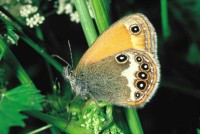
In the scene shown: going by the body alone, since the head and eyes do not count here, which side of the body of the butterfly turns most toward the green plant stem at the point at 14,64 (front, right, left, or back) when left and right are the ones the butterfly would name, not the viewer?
front

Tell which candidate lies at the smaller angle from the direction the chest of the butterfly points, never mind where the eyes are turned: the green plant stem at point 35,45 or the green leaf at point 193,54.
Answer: the green plant stem

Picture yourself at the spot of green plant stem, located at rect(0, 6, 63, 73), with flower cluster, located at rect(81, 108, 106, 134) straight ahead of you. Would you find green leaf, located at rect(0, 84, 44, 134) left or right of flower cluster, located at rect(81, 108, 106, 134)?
right

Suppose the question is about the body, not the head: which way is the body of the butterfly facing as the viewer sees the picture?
to the viewer's left

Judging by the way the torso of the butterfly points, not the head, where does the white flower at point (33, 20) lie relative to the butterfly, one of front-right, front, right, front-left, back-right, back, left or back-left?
front-right

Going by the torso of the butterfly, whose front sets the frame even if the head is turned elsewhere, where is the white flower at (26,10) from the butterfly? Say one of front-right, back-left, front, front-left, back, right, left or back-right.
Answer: front-right

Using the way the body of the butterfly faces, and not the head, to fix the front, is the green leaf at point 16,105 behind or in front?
in front

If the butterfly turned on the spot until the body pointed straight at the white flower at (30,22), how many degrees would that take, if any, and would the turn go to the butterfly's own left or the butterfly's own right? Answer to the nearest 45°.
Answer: approximately 45° to the butterfly's own right
